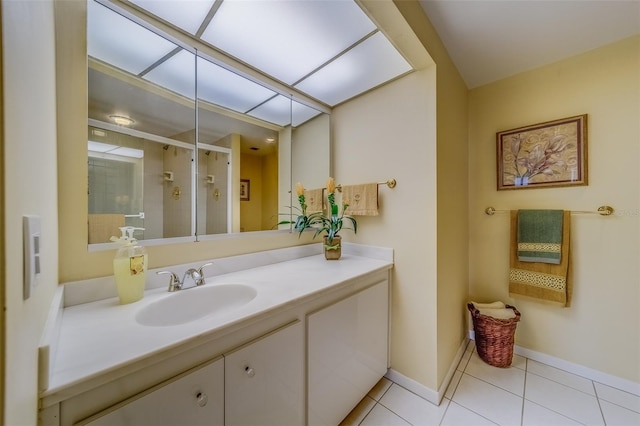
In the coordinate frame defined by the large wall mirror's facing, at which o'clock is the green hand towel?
The green hand towel is roughly at 11 o'clock from the large wall mirror.

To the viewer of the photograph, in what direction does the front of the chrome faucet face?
facing the viewer and to the right of the viewer

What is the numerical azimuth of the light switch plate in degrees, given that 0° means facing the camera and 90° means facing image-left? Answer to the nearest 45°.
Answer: approximately 270°

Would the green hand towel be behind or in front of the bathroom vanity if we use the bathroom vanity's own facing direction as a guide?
in front

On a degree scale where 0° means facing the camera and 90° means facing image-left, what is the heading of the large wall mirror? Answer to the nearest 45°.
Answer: approximately 315°

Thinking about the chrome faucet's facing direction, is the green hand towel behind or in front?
in front
